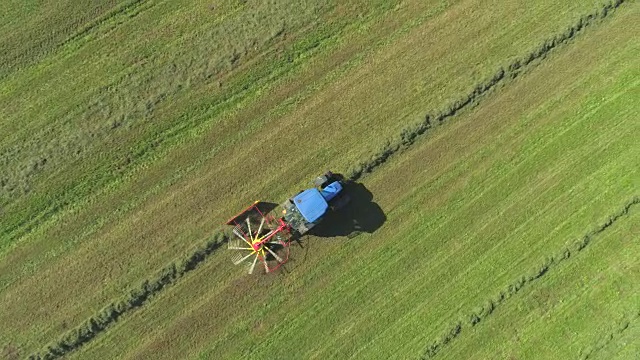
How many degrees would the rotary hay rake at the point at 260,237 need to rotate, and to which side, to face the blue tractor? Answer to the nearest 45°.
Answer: approximately 45° to its right

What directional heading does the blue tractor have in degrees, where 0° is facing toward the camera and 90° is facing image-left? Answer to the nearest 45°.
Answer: approximately 225°

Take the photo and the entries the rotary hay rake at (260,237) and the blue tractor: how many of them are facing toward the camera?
0

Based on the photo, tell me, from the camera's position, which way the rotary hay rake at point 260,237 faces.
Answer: facing away from the viewer and to the right of the viewer
